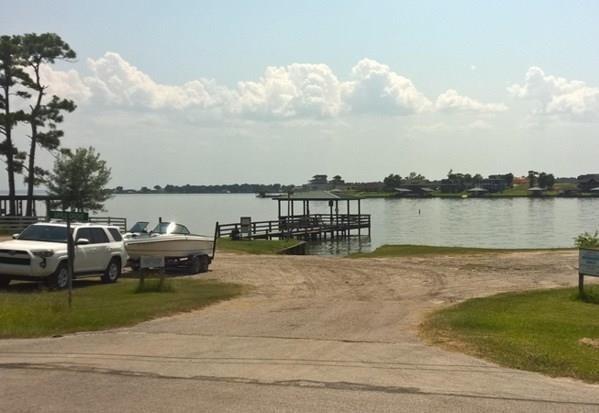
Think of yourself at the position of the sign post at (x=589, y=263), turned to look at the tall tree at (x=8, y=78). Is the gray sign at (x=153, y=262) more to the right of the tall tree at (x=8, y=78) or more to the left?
left

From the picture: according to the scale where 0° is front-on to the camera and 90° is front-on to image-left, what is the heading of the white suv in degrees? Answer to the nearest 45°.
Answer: approximately 45°
